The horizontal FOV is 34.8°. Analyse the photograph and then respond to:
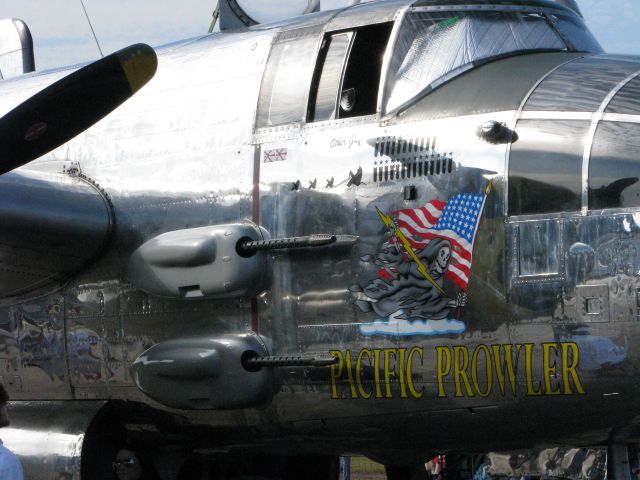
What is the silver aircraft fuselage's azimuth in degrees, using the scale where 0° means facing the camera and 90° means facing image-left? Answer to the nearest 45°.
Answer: approximately 270°
